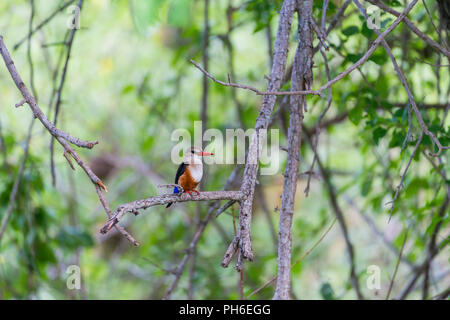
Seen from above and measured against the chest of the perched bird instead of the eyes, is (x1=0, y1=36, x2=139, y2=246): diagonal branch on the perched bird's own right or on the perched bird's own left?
on the perched bird's own right

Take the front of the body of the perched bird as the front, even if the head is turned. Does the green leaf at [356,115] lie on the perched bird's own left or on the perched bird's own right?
on the perched bird's own left

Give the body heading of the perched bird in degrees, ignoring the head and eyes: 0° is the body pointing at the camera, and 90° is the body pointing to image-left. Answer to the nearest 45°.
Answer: approximately 315°
